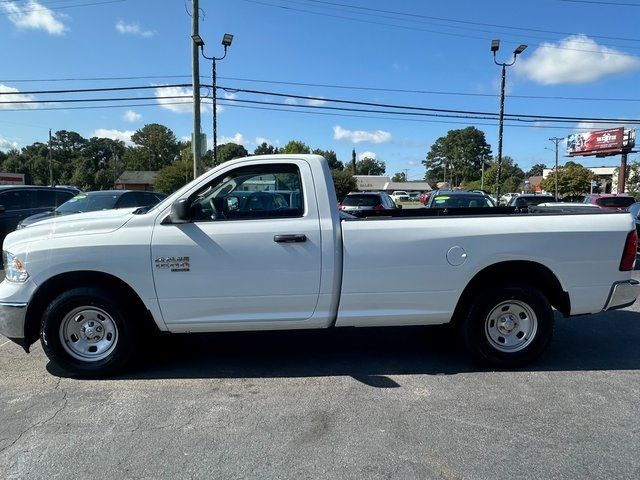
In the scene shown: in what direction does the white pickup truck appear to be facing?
to the viewer's left

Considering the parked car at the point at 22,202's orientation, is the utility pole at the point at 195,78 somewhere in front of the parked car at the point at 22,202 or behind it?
behind

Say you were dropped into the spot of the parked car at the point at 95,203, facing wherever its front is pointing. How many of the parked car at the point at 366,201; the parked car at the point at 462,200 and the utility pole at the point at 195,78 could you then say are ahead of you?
0

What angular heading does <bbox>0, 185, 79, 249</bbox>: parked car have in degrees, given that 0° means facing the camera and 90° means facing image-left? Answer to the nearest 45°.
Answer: approximately 45°

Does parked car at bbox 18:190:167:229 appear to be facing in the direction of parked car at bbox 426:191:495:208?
no

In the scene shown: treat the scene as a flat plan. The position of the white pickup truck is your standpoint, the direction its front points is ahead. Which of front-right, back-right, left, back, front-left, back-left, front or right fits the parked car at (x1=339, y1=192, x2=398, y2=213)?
right

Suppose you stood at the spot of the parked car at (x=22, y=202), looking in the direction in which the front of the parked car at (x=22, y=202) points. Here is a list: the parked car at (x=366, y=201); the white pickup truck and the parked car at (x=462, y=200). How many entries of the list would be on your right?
0

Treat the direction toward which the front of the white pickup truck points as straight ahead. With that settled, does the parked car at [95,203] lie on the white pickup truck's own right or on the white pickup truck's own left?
on the white pickup truck's own right

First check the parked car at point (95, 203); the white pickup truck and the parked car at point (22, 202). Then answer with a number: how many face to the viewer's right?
0

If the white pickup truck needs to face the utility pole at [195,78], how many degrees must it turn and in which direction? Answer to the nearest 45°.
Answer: approximately 90° to its right

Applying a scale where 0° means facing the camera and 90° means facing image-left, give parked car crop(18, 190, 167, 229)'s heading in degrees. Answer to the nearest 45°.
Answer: approximately 45°

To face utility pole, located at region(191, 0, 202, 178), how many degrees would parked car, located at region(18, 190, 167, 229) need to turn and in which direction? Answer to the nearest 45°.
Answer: approximately 180°

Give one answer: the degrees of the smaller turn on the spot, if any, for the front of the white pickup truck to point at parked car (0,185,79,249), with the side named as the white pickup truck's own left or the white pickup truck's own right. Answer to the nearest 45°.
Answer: approximately 45° to the white pickup truck's own right

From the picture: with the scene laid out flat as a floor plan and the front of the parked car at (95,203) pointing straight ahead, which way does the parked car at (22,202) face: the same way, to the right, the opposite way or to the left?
the same way

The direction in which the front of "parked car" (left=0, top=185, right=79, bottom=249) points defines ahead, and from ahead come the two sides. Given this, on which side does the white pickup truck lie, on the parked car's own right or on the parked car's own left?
on the parked car's own left
